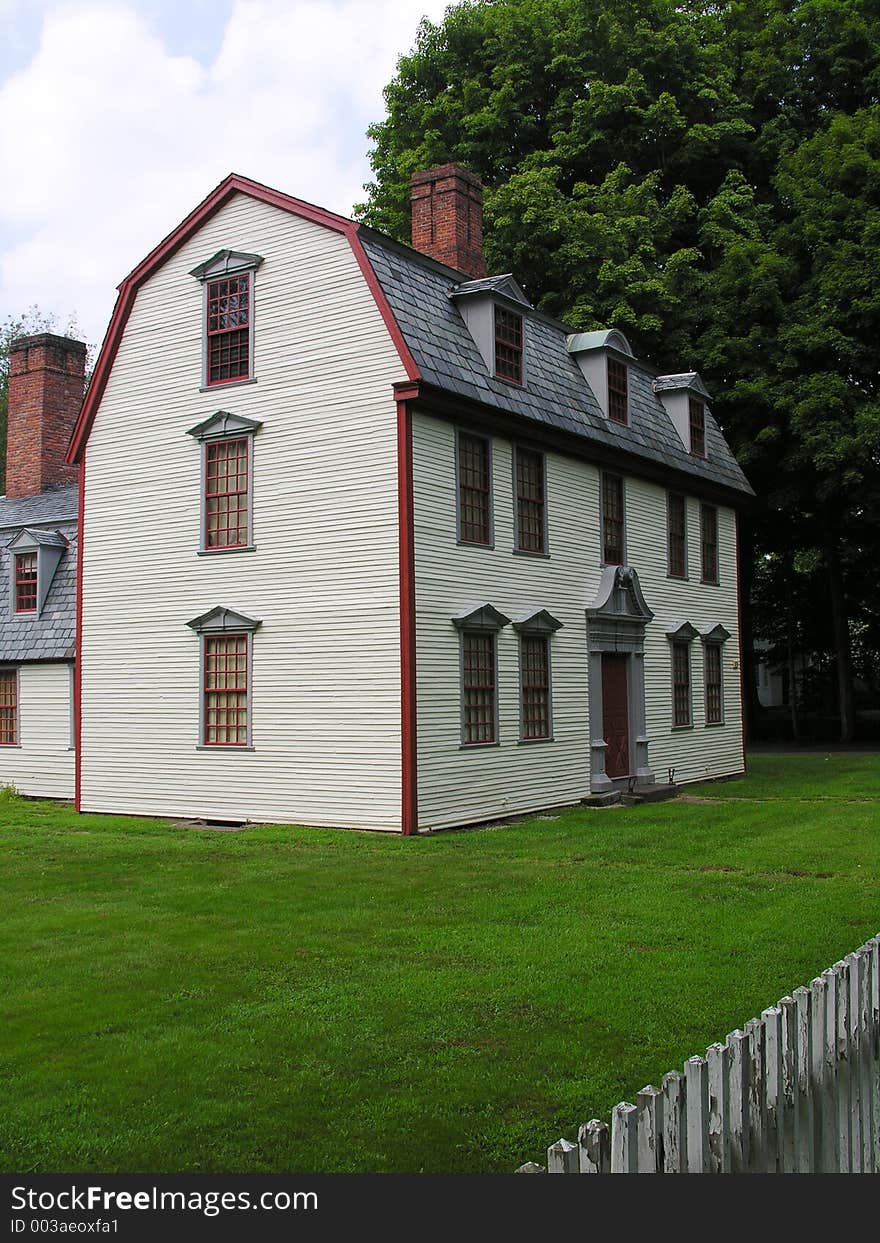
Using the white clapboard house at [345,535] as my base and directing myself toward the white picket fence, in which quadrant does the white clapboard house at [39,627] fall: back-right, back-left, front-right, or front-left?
back-right

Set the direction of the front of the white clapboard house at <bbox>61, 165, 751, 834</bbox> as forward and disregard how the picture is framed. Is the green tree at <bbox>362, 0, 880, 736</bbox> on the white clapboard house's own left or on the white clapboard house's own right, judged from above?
on the white clapboard house's own left

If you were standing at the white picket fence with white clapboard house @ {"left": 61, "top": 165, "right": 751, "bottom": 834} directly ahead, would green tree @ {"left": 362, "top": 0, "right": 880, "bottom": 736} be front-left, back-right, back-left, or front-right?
front-right

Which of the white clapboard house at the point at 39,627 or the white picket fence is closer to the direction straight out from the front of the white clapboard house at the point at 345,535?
the white picket fence

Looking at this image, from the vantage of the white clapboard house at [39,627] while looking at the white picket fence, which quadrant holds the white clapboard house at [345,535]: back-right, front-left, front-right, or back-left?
front-left

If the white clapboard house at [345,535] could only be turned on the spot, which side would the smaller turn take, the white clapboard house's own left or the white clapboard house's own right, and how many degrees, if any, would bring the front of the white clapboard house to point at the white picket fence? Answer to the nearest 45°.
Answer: approximately 45° to the white clapboard house's own right

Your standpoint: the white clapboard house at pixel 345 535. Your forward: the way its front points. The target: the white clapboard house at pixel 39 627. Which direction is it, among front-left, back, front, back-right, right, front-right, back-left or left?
back

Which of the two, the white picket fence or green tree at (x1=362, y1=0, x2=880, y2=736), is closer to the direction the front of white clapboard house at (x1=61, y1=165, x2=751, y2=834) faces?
the white picket fence
